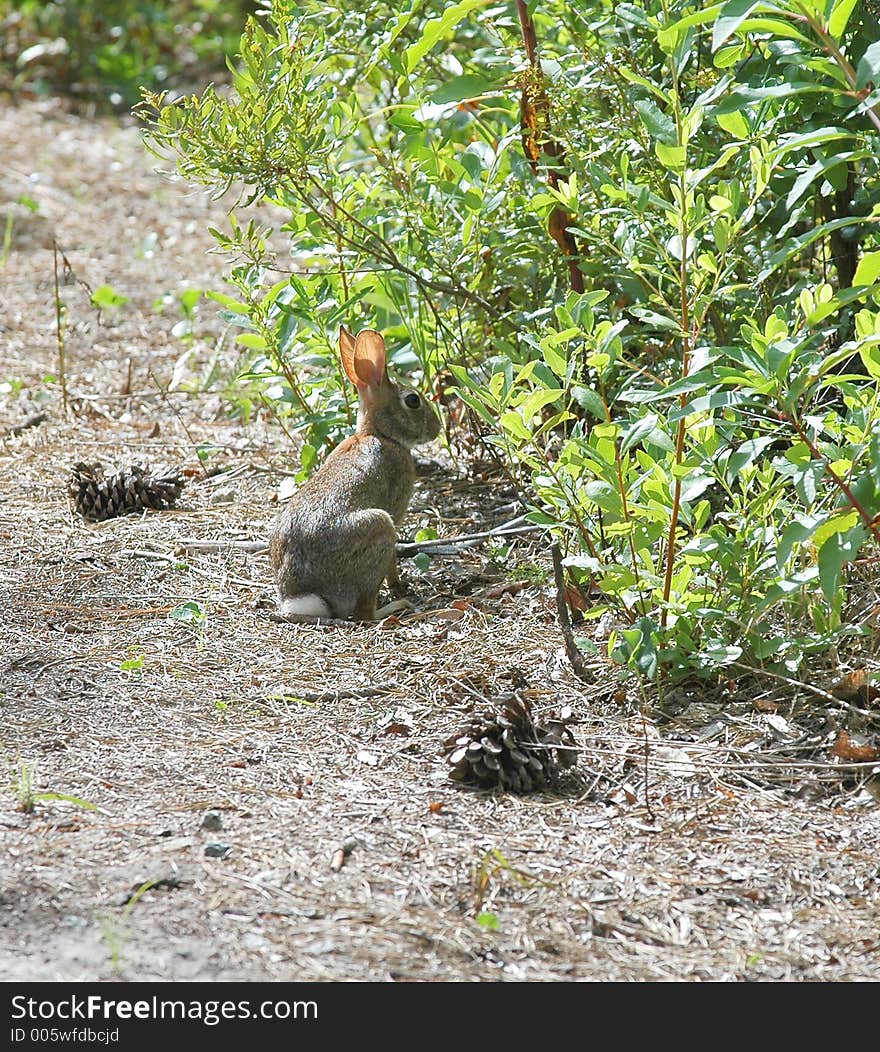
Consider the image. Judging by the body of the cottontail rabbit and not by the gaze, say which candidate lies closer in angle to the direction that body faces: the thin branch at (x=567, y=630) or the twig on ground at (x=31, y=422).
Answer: the thin branch

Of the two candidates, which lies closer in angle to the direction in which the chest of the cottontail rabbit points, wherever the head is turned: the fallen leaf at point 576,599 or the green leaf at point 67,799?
the fallen leaf

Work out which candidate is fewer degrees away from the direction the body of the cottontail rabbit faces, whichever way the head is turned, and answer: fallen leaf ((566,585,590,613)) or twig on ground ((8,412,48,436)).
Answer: the fallen leaf

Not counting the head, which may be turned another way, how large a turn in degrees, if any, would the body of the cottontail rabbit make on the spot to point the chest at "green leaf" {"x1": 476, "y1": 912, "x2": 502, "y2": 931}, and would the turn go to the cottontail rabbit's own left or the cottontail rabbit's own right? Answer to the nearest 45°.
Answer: approximately 90° to the cottontail rabbit's own right

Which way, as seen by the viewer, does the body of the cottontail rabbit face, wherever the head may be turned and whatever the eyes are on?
to the viewer's right

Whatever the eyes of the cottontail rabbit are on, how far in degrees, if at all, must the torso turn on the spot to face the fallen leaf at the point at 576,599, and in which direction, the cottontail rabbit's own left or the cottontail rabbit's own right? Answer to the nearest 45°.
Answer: approximately 45° to the cottontail rabbit's own right

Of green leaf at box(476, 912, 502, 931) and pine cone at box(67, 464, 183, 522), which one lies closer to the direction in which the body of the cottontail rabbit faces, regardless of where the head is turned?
the green leaf

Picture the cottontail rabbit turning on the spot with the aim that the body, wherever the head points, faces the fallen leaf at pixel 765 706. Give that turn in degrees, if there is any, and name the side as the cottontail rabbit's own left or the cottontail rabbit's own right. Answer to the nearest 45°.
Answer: approximately 45° to the cottontail rabbit's own right

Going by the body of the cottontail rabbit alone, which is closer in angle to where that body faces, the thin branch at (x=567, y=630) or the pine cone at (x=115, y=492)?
the thin branch

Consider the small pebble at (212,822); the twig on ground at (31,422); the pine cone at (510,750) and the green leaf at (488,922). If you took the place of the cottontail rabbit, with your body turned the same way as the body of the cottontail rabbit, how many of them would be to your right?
3

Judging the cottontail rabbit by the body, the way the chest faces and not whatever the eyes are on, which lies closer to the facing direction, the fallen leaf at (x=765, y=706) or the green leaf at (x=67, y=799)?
the fallen leaf

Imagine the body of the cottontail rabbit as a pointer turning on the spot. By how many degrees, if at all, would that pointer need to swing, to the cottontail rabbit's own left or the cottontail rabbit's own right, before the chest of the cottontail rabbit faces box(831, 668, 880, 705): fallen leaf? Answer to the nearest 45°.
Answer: approximately 45° to the cottontail rabbit's own right
